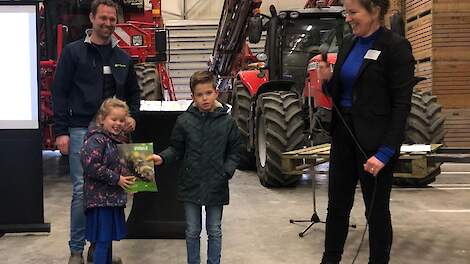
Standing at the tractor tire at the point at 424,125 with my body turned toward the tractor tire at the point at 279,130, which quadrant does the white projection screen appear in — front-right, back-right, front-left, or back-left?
front-left

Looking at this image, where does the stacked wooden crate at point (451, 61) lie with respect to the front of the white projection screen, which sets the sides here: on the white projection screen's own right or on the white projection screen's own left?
on the white projection screen's own left

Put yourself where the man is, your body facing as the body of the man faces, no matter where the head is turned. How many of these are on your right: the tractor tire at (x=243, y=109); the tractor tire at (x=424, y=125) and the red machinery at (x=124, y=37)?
0

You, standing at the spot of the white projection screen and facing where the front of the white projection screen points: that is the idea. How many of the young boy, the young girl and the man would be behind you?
0

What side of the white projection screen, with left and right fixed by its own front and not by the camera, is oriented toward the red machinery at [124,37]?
back

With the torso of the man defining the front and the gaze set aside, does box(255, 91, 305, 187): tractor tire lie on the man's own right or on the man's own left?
on the man's own left

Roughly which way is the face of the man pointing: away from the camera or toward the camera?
toward the camera

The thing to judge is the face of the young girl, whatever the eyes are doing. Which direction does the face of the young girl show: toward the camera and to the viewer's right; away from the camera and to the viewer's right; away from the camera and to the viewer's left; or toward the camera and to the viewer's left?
toward the camera and to the viewer's right

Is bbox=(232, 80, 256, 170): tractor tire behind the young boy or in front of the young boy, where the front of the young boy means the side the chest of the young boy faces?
behind

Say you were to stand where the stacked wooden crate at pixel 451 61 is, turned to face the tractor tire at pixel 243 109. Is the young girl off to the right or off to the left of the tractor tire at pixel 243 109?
left

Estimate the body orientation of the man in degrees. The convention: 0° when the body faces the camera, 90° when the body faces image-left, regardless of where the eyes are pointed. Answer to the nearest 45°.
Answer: approximately 315°

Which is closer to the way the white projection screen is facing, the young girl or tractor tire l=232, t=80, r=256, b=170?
the young girl

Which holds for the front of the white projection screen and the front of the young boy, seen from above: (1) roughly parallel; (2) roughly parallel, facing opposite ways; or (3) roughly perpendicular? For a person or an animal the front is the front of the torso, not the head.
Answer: roughly parallel

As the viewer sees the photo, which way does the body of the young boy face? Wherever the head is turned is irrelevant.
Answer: toward the camera

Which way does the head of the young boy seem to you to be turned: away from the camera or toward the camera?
toward the camera

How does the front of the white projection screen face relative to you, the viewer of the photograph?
facing the viewer

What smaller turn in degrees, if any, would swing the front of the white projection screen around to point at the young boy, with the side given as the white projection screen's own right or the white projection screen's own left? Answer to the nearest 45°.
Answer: approximately 45° to the white projection screen's own left

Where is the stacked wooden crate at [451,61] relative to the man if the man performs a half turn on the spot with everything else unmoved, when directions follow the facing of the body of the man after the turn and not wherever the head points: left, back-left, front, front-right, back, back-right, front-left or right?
right

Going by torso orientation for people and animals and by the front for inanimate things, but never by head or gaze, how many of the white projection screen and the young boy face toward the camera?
2
